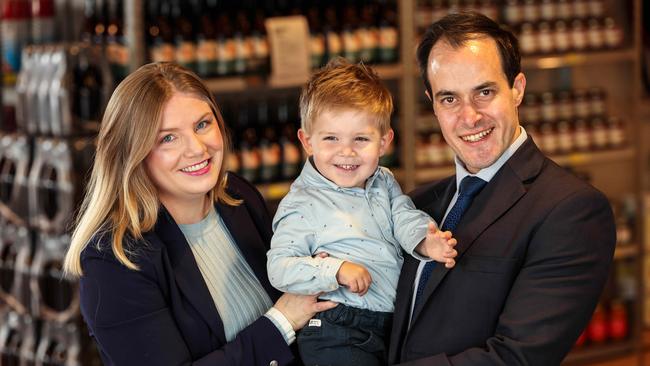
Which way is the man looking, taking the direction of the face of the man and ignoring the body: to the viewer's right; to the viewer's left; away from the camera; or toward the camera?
toward the camera

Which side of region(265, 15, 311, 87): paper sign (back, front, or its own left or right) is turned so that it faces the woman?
front

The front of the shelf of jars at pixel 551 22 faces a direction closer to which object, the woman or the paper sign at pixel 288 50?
the woman

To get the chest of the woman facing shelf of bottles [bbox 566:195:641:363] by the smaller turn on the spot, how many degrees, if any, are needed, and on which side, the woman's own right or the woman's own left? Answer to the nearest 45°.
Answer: approximately 90° to the woman's own left

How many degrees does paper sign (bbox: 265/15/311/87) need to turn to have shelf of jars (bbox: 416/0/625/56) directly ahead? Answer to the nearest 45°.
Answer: approximately 135° to its left

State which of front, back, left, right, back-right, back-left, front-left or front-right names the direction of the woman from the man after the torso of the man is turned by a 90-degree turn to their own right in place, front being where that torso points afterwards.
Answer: front-left

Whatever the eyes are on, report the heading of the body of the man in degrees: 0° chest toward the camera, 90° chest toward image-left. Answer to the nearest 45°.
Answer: approximately 45°

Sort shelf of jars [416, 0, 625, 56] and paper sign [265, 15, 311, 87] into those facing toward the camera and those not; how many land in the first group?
2

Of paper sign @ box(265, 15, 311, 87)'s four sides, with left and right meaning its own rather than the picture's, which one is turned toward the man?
front

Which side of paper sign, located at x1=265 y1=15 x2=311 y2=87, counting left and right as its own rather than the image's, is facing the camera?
front

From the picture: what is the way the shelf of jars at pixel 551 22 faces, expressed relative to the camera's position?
facing the viewer

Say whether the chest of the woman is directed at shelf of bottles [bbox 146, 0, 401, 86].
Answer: no

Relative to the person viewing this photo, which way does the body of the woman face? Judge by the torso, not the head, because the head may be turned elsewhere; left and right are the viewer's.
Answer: facing the viewer and to the right of the viewer

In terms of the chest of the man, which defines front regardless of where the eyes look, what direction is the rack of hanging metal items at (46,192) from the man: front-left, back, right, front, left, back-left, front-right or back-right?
right

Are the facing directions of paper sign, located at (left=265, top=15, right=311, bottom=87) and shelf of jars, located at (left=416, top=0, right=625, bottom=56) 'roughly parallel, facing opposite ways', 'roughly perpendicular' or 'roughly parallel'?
roughly parallel

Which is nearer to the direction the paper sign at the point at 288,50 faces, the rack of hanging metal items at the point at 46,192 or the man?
the man

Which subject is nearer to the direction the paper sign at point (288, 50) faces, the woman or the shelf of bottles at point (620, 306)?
the woman

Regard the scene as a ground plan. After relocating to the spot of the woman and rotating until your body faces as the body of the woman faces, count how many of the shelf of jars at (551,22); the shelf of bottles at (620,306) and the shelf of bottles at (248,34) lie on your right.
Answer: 0
